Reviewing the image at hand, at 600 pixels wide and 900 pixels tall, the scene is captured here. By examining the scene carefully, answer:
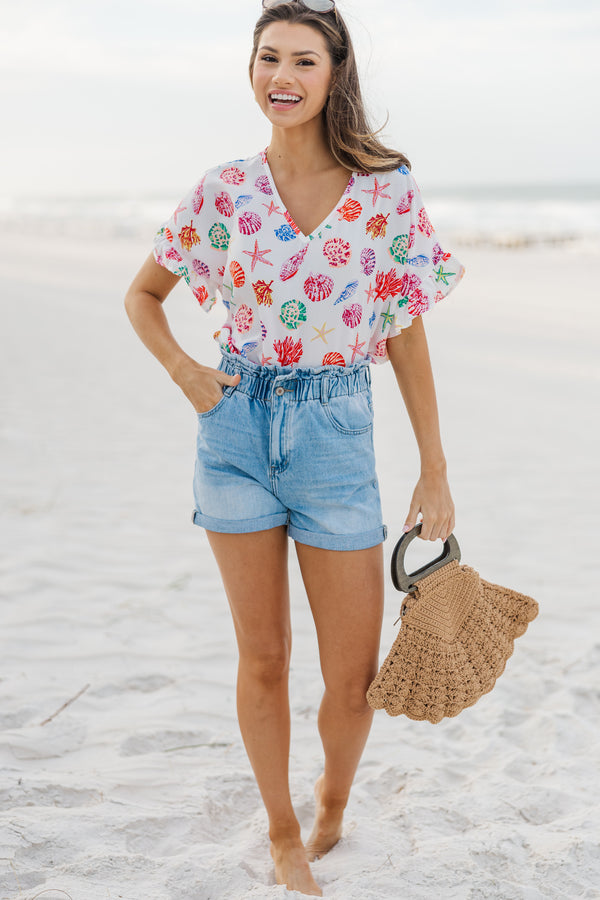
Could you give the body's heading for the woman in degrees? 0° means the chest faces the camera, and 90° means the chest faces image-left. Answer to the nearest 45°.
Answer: approximately 0°
